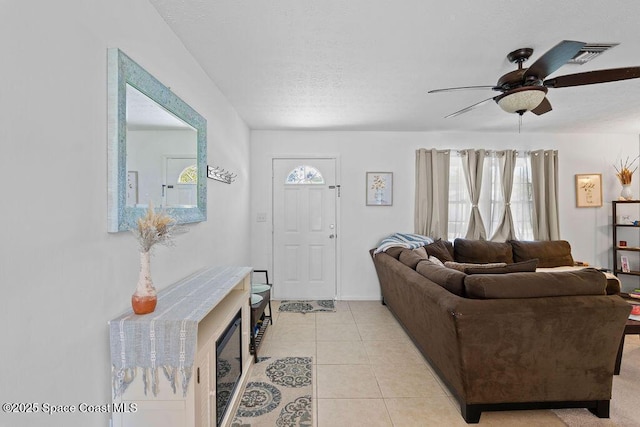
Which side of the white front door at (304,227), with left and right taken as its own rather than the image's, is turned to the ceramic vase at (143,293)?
front

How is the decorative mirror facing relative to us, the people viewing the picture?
facing the viewer and to the right of the viewer

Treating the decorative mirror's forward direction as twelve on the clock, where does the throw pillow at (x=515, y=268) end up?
The throw pillow is roughly at 11 o'clock from the decorative mirror.

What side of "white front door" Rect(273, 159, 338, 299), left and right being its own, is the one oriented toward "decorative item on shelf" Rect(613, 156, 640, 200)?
left

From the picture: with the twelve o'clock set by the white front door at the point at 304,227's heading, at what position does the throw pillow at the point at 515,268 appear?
The throw pillow is roughly at 11 o'clock from the white front door.

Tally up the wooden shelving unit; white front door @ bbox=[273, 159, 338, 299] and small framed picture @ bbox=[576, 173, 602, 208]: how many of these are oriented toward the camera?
3

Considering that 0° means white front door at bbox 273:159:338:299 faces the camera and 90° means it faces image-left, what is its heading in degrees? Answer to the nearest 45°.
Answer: approximately 0°

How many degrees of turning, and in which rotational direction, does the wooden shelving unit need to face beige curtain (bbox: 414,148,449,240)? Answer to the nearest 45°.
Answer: approximately 45° to its right

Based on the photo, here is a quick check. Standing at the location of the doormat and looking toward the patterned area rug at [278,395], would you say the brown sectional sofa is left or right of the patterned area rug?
left

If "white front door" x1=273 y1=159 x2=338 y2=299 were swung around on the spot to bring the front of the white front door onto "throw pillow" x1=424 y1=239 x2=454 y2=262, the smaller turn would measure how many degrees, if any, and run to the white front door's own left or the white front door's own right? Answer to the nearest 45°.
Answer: approximately 90° to the white front door's own left

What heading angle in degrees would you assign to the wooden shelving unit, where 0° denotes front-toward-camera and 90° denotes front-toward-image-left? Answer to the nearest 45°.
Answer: approximately 0°

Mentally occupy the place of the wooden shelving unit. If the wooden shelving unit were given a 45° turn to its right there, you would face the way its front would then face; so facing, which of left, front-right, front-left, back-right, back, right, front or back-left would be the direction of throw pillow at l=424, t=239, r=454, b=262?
front
